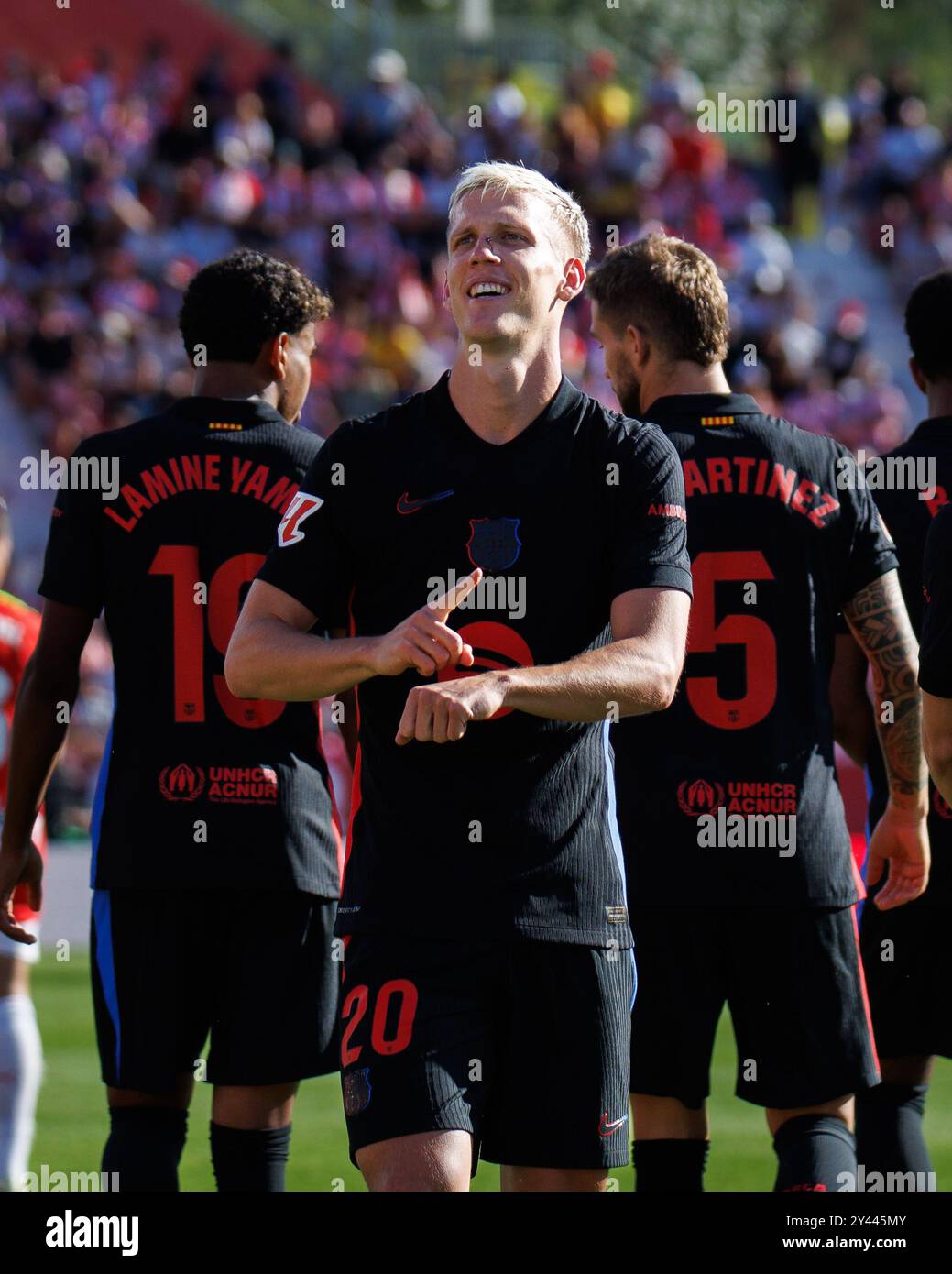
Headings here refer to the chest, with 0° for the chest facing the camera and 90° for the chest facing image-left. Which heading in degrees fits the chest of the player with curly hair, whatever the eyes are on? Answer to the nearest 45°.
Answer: approximately 180°

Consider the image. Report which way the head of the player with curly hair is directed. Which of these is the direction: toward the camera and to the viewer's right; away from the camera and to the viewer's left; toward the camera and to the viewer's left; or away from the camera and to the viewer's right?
away from the camera and to the viewer's right
